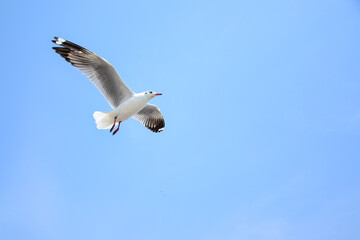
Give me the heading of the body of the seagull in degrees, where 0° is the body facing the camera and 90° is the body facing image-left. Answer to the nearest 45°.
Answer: approximately 270°
